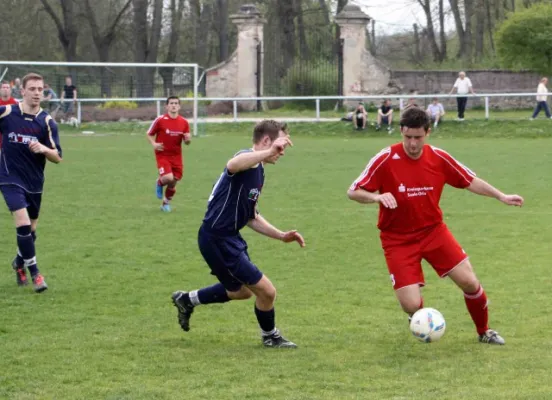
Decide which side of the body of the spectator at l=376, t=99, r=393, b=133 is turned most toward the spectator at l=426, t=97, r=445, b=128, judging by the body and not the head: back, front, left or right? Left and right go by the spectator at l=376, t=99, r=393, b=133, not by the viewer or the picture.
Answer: left

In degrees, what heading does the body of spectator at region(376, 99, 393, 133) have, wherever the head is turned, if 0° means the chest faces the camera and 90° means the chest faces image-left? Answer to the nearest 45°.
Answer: approximately 0°

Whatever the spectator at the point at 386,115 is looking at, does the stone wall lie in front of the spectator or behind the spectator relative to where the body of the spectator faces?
behind

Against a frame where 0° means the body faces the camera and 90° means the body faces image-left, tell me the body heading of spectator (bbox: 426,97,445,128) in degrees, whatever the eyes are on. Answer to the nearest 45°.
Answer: approximately 0°

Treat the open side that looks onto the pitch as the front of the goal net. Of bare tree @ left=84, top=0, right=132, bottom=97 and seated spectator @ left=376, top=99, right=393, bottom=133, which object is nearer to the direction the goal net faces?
the seated spectator

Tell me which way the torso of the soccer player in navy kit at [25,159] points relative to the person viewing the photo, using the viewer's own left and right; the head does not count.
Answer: facing the viewer and to the right of the viewer

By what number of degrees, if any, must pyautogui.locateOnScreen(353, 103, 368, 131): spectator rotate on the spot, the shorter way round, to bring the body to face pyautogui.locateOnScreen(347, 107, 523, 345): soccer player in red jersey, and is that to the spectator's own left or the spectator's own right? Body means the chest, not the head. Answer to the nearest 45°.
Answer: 0° — they already face them

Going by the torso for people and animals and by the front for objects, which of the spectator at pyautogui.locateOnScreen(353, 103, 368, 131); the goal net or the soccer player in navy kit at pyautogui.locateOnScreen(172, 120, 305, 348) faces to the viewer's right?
the soccer player in navy kit

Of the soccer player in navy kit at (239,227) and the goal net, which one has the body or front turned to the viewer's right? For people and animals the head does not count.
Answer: the soccer player in navy kit

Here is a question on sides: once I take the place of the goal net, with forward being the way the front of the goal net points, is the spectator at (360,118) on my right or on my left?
on my left
